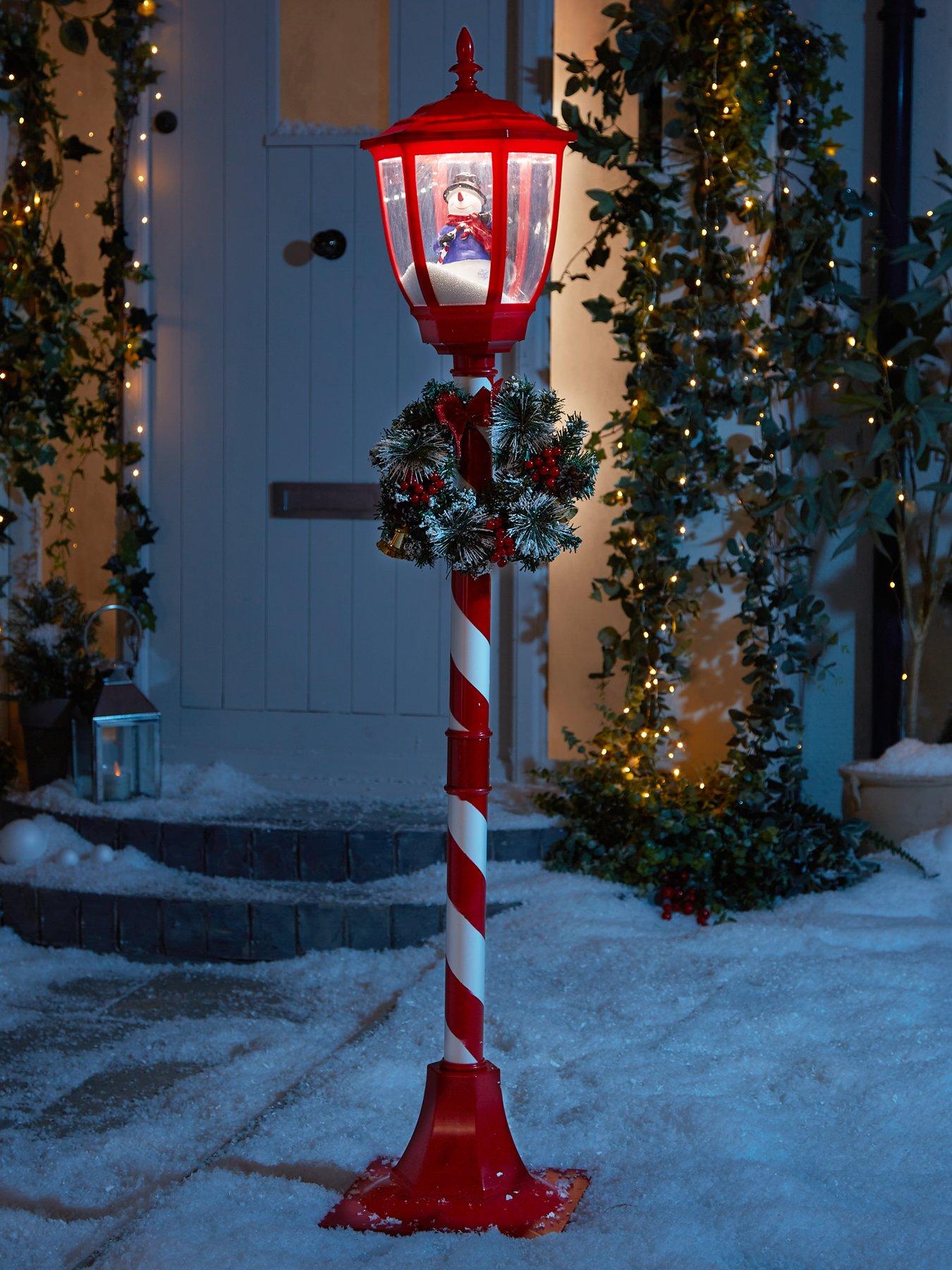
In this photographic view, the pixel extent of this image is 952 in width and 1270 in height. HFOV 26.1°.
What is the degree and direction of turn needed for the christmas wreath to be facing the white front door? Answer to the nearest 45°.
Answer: approximately 180°

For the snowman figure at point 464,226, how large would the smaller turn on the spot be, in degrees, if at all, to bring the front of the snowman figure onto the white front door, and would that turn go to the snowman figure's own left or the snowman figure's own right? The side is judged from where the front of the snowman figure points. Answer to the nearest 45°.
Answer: approximately 180°

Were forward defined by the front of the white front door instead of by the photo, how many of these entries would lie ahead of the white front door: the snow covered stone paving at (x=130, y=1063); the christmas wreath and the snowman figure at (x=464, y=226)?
3

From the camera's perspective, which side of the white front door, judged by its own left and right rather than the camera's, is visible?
front

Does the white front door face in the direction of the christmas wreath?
yes

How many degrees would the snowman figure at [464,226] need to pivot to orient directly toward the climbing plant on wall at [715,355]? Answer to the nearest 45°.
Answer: approximately 180°

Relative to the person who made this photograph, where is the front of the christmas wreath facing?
facing the viewer

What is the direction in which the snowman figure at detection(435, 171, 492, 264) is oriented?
toward the camera

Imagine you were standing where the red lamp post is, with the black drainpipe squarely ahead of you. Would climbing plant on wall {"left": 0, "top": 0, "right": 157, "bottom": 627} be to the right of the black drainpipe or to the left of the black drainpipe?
left
